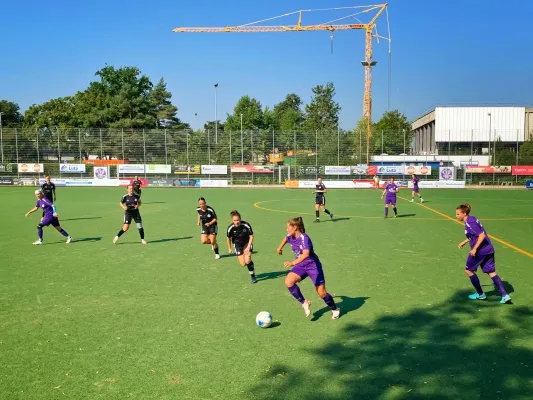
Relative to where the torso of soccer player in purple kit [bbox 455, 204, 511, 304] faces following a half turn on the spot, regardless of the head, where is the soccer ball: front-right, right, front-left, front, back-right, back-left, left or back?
back-right

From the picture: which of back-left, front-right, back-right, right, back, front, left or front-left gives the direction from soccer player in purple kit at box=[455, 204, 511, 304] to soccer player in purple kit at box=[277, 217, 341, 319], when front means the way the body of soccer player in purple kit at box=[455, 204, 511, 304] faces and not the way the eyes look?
front-left

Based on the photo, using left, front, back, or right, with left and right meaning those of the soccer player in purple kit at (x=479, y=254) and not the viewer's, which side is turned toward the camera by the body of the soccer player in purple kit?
left

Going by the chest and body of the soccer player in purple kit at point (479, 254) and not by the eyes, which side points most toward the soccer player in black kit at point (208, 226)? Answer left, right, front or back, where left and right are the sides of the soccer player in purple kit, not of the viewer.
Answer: front
